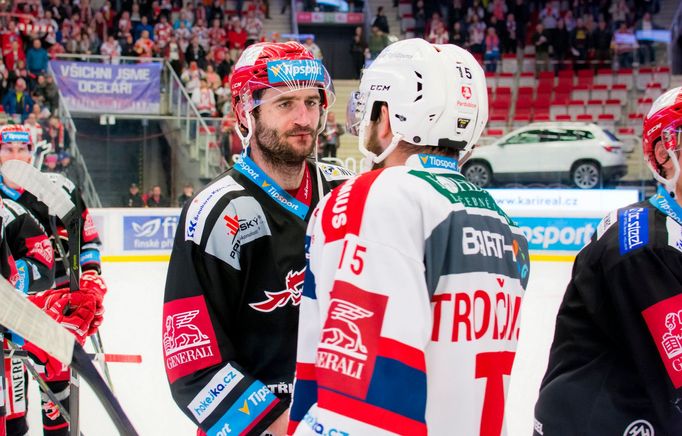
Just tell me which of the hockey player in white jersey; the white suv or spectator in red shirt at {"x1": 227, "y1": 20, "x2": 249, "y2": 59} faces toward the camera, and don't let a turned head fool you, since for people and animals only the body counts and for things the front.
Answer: the spectator in red shirt

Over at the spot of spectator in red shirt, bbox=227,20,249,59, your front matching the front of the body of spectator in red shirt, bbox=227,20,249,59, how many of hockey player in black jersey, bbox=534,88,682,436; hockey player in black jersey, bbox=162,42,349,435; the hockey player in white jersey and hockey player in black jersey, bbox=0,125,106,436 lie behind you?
0

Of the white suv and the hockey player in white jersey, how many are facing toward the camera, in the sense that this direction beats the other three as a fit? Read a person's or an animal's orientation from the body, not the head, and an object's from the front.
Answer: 0

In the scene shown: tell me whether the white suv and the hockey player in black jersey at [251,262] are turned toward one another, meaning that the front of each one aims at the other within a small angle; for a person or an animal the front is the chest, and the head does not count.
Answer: no

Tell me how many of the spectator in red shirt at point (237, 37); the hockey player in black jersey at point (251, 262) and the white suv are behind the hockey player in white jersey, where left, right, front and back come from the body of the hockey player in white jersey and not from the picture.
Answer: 0

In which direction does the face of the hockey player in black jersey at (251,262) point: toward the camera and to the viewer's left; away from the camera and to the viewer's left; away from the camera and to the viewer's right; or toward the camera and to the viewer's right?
toward the camera and to the viewer's right

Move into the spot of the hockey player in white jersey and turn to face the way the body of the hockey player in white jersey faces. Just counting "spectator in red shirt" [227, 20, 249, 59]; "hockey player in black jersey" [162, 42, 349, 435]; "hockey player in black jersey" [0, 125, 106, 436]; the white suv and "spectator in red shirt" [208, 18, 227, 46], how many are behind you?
0

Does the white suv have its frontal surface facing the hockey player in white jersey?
no

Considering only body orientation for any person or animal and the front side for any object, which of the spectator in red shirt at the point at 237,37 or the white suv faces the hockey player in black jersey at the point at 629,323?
the spectator in red shirt

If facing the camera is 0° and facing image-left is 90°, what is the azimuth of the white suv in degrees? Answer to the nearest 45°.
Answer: approximately 90°

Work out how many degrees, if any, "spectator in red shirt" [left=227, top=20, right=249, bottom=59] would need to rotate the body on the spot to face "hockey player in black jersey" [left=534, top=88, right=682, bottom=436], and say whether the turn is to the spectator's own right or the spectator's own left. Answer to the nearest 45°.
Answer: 0° — they already face them

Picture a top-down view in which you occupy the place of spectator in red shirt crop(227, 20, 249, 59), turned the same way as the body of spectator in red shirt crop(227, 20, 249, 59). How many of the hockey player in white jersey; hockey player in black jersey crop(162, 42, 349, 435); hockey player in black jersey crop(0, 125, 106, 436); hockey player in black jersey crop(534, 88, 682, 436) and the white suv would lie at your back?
0

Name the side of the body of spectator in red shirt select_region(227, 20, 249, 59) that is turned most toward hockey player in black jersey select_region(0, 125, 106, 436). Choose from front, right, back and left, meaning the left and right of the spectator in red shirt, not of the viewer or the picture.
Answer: front

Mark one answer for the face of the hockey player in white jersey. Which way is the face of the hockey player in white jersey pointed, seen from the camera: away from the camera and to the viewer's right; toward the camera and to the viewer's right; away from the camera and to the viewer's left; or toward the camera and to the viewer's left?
away from the camera and to the viewer's left

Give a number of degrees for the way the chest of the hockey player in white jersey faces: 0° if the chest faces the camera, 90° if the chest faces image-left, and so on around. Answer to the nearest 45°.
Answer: approximately 135°

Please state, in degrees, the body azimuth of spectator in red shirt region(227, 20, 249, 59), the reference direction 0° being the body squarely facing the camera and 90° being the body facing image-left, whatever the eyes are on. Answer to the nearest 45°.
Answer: approximately 0°

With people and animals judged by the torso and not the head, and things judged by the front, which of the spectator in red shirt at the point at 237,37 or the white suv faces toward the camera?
the spectator in red shirt

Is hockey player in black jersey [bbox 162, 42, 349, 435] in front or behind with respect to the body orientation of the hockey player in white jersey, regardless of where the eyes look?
in front

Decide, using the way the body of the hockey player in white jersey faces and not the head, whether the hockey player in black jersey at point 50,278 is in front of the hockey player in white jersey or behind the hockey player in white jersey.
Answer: in front

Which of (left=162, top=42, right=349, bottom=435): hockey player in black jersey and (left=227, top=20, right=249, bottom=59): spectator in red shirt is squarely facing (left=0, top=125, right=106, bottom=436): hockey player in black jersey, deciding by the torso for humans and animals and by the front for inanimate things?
the spectator in red shirt
